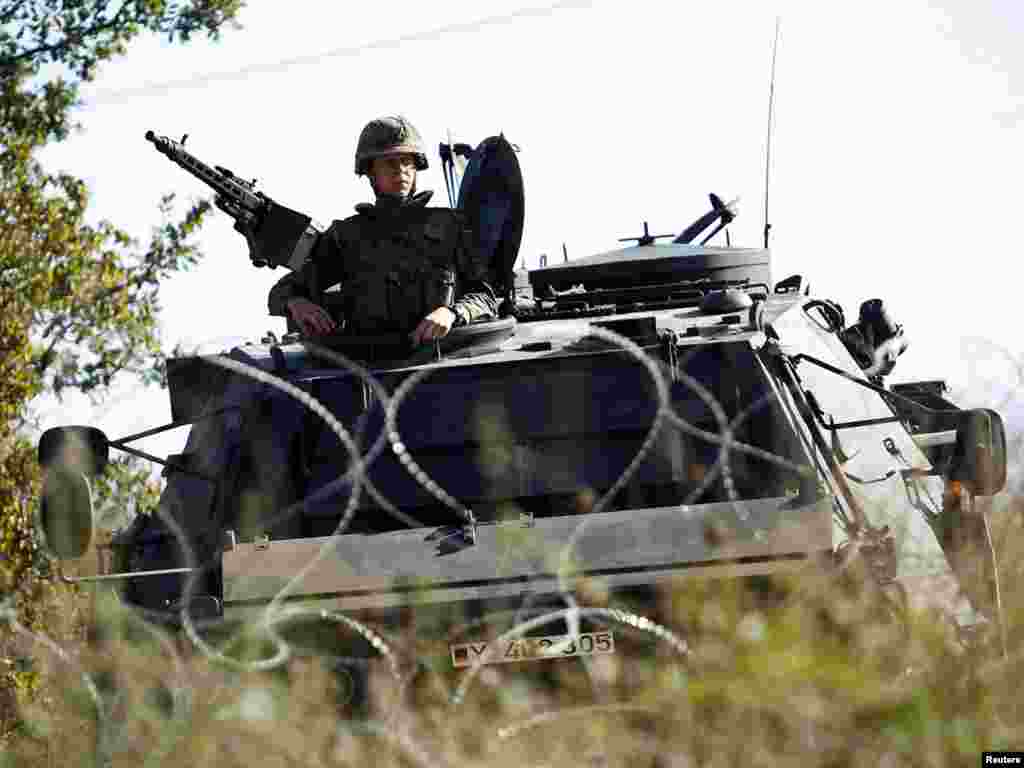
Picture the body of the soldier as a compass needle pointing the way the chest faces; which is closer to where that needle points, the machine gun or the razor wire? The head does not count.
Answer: the razor wire

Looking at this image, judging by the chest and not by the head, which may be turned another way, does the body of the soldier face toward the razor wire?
yes

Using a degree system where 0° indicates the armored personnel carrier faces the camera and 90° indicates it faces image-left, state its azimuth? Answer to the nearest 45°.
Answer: approximately 0°

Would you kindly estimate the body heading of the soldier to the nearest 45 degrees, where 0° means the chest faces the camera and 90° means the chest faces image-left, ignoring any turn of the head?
approximately 0°
